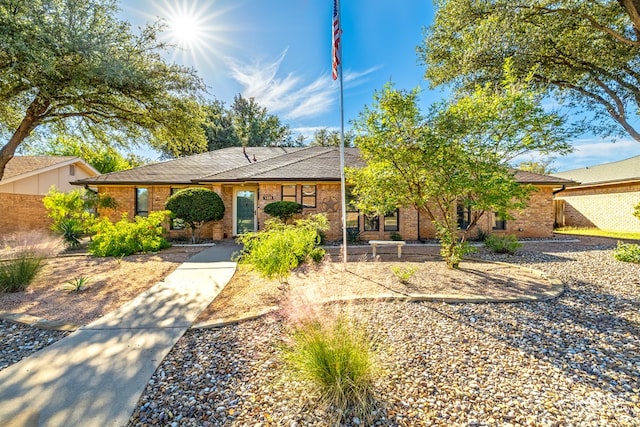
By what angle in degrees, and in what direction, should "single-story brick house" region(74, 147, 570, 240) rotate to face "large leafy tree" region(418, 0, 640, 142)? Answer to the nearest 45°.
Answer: approximately 45° to its left

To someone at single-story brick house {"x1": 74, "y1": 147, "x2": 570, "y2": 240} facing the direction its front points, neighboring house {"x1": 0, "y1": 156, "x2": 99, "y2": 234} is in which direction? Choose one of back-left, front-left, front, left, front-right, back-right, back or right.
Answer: right

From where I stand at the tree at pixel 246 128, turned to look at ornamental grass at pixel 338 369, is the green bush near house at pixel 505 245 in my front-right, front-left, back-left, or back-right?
front-left

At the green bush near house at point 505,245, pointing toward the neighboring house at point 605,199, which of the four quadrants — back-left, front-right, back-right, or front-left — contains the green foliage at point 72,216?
back-left

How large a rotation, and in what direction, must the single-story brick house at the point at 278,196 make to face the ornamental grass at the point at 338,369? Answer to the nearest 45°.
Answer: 0° — it already faces it

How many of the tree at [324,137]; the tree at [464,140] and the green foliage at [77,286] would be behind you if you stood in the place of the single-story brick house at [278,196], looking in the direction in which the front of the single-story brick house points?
1

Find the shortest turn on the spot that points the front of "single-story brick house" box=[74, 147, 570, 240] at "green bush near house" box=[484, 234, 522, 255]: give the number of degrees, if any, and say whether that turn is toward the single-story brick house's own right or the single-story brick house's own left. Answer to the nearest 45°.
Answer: approximately 45° to the single-story brick house's own left

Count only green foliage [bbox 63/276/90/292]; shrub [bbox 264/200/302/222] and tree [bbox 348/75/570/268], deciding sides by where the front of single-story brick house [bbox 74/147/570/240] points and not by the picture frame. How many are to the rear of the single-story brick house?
0

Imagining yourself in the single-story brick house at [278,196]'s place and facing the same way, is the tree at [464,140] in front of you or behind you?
in front

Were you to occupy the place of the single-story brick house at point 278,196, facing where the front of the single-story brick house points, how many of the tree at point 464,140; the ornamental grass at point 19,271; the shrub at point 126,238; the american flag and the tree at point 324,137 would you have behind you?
1

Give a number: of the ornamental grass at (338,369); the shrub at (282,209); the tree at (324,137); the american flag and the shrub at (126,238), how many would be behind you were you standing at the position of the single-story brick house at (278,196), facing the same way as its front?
1

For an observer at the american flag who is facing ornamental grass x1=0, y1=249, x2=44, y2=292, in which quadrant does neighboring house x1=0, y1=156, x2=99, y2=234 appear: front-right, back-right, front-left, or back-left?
front-right

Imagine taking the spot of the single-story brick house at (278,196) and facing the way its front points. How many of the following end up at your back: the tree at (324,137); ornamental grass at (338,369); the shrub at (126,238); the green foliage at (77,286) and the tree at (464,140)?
1

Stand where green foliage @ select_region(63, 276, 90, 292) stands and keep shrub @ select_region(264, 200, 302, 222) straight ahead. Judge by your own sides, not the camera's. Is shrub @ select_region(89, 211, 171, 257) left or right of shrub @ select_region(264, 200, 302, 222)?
left

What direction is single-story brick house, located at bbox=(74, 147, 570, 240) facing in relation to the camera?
toward the camera
